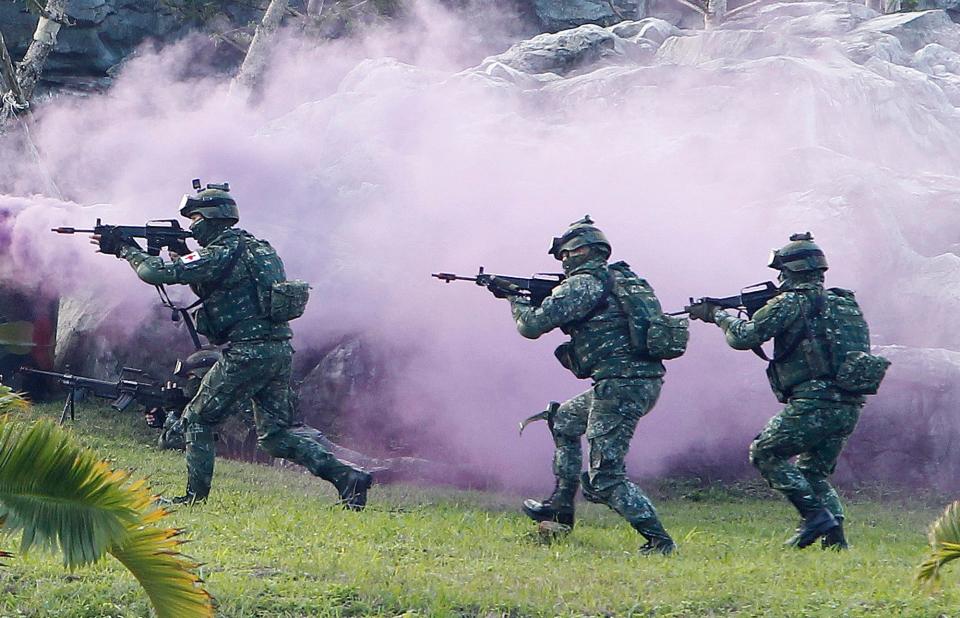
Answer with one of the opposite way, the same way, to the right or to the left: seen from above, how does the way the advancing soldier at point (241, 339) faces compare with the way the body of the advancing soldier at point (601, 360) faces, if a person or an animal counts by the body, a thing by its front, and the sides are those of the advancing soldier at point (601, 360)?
the same way

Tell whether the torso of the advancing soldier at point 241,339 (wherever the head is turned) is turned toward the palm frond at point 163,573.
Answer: no

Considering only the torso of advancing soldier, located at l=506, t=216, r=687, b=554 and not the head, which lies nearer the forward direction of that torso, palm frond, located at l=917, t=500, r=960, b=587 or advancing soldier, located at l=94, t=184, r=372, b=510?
the advancing soldier

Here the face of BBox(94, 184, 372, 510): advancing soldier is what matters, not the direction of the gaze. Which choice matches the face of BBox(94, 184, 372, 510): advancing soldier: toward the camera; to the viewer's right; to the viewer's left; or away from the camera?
to the viewer's left

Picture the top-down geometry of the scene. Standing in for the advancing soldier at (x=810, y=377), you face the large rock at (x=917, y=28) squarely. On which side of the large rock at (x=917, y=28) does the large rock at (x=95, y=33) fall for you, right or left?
left

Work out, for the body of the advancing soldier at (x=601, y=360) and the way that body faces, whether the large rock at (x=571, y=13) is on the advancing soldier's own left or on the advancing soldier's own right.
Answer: on the advancing soldier's own right

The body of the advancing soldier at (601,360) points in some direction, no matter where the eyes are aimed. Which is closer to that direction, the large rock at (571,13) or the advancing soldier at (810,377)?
the large rock

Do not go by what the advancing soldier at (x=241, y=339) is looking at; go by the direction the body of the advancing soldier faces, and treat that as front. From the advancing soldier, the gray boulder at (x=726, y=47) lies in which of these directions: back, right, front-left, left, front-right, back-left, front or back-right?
back-right

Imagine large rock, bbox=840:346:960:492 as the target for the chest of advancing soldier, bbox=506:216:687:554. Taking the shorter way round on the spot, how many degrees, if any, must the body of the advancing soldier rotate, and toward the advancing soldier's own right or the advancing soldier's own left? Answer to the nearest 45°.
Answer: approximately 135° to the advancing soldier's own right

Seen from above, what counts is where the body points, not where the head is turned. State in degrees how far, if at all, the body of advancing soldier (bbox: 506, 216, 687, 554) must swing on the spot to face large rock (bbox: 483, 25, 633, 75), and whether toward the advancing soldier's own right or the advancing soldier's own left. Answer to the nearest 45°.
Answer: approximately 90° to the advancing soldier's own right

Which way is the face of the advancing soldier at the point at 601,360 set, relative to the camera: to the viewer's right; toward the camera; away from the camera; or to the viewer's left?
to the viewer's left

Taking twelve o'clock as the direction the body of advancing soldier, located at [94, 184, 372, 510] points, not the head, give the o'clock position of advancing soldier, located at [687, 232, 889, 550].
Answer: advancing soldier, located at [687, 232, 889, 550] is roughly at 7 o'clock from advancing soldier, located at [94, 184, 372, 510].

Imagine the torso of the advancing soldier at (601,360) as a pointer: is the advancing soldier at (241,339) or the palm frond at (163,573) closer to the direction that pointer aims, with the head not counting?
the advancing soldier

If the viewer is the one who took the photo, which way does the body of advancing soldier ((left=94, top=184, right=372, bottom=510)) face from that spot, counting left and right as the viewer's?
facing to the left of the viewer

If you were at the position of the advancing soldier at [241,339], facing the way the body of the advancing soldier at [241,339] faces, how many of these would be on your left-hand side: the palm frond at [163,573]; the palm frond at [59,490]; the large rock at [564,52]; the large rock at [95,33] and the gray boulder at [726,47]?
2

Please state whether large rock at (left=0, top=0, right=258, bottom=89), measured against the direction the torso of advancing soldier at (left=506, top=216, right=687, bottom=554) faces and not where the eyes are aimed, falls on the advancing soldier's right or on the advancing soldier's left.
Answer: on the advancing soldier's right

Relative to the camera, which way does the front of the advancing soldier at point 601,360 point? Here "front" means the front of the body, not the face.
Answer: to the viewer's left
